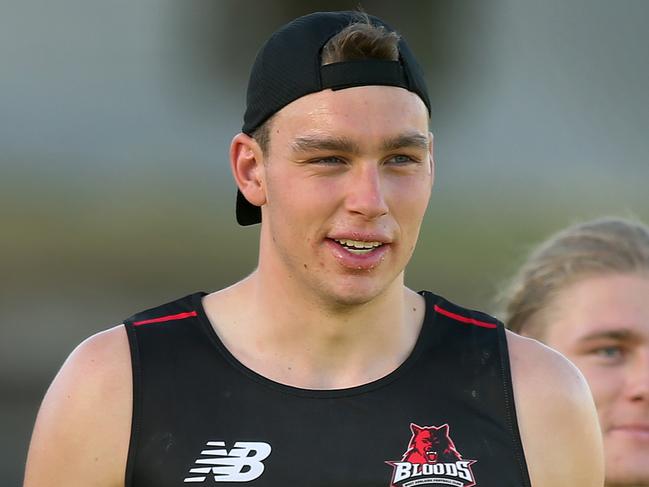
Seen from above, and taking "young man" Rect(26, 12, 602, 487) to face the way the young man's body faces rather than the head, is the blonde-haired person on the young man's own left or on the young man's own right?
on the young man's own left

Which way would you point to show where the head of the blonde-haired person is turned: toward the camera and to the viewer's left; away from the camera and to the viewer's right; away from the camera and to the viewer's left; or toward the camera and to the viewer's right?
toward the camera and to the viewer's right

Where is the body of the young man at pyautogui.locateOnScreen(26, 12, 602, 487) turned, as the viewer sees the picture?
toward the camera
